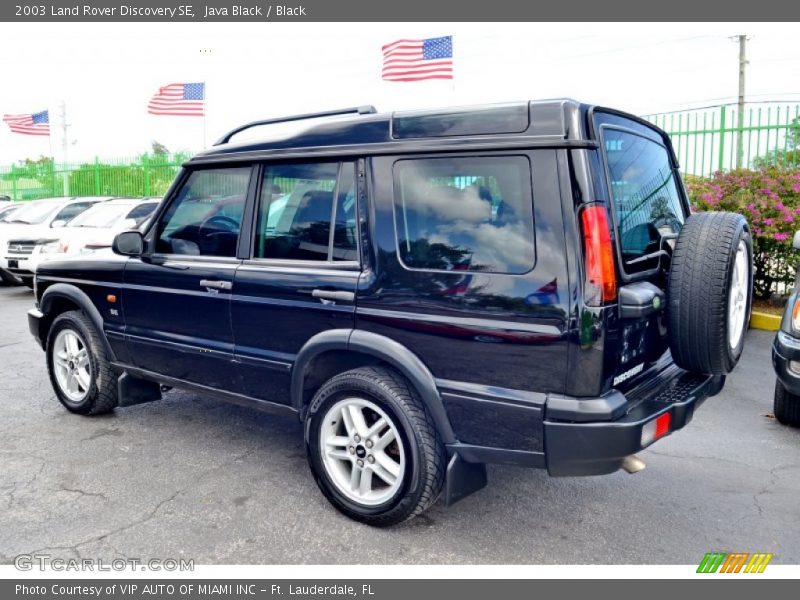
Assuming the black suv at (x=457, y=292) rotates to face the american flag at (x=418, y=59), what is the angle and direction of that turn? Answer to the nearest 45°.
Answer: approximately 45° to its right

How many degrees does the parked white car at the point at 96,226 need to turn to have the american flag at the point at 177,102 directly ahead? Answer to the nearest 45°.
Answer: approximately 135° to its right

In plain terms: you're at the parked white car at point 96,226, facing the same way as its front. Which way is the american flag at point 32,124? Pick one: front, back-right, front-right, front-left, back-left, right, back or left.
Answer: back-right

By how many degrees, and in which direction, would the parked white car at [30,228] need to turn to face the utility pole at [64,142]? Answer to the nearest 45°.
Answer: approximately 135° to its right

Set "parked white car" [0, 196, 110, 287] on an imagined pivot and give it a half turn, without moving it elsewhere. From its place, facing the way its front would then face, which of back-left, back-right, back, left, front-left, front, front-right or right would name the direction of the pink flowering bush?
right

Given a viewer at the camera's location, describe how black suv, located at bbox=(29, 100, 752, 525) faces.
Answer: facing away from the viewer and to the left of the viewer

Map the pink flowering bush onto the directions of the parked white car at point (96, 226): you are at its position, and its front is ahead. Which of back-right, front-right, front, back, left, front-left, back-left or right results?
left

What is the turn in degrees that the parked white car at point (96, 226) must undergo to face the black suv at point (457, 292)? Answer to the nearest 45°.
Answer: approximately 45° to its left

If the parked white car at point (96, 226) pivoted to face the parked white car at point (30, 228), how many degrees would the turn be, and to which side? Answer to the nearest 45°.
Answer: approximately 90° to its right

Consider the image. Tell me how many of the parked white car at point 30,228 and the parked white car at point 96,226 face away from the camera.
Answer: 0

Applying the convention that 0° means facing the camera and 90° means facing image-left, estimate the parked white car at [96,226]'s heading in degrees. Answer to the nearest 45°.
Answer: approximately 45°

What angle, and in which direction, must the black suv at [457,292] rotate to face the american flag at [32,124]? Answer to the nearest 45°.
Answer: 0° — it already faces it

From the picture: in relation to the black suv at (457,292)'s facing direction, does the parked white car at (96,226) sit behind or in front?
in front

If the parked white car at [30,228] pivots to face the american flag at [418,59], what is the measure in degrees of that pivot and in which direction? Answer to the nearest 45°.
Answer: approximately 135° to its left
